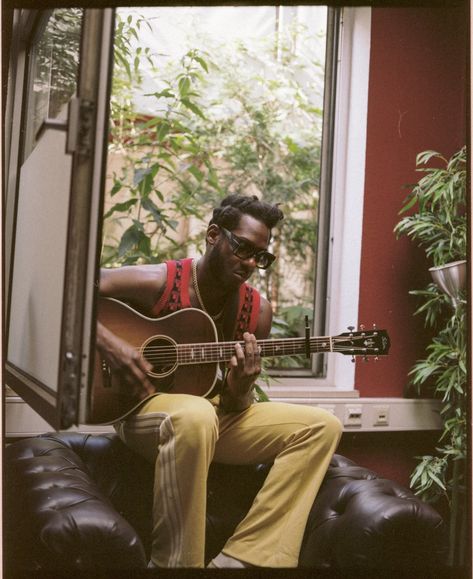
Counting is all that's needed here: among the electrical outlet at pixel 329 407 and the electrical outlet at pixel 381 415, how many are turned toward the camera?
2

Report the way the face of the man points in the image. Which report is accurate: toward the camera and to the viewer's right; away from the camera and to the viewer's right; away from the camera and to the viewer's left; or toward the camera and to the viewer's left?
toward the camera and to the viewer's right

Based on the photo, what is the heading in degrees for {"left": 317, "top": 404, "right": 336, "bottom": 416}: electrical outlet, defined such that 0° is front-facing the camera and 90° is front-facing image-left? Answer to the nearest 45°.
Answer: approximately 0°

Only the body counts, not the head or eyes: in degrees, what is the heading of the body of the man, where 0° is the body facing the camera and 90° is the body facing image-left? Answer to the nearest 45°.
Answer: approximately 315°

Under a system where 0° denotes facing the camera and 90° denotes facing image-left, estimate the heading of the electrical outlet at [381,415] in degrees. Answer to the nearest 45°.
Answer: approximately 0°
